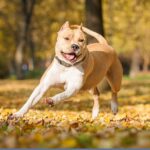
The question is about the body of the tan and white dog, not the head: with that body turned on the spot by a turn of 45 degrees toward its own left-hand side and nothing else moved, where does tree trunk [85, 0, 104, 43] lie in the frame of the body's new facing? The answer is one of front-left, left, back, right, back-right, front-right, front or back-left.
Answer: back

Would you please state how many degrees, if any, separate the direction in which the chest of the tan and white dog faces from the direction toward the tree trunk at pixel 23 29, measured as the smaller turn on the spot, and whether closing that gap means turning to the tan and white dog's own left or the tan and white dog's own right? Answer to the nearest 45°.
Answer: approximately 135° to the tan and white dog's own right

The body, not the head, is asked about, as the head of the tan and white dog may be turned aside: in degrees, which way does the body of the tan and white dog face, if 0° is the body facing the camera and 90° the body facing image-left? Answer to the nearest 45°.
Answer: approximately 45°
